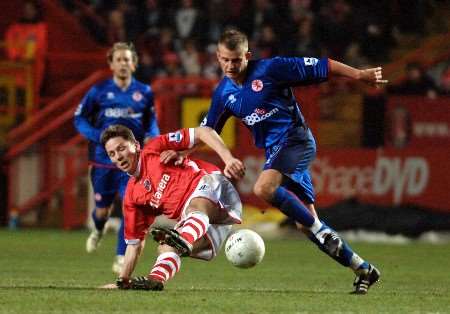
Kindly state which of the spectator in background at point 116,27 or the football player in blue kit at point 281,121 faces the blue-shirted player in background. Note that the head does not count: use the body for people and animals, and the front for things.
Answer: the spectator in background

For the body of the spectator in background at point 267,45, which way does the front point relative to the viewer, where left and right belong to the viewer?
facing the viewer

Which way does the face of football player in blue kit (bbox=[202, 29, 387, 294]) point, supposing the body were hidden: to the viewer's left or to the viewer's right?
to the viewer's left

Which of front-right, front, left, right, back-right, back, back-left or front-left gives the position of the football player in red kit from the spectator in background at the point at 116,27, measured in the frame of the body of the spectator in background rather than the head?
front

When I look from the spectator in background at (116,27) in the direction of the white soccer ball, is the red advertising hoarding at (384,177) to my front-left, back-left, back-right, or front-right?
front-left

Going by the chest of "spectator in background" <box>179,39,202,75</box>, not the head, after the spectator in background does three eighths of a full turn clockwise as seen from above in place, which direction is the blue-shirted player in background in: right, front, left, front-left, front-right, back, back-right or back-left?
back-left

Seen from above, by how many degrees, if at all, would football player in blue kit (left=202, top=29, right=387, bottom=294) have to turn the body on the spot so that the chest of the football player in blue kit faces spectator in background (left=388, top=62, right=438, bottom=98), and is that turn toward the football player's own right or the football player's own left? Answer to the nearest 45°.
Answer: approximately 135° to the football player's own right

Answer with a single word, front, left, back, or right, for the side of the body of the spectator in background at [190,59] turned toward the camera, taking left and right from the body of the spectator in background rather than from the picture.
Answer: front

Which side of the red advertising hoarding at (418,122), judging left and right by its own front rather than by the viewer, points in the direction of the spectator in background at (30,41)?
right

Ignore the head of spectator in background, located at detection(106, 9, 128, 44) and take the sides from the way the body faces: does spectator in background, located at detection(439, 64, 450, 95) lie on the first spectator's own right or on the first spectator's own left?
on the first spectator's own left

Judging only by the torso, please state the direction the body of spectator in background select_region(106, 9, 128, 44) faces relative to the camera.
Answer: toward the camera

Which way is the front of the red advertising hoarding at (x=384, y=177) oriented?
toward the camera

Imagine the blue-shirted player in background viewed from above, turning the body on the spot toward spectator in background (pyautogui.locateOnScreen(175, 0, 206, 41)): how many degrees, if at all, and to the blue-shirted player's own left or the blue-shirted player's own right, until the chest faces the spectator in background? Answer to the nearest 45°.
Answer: approximately 180°

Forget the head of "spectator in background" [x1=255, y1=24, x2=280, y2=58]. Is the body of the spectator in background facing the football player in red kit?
yes

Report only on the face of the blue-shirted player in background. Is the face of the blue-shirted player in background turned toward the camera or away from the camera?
toward the camera
